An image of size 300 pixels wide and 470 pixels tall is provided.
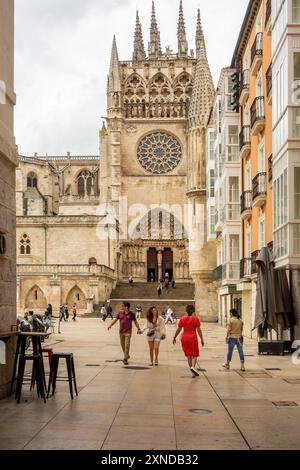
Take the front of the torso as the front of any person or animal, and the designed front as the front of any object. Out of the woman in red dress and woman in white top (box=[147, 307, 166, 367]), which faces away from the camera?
the woman in red dress

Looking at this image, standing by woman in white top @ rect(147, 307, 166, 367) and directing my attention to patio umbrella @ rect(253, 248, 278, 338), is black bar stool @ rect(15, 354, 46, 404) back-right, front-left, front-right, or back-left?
back-right

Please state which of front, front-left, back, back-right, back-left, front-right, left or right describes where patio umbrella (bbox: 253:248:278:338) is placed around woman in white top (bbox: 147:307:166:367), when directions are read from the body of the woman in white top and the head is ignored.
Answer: back-left

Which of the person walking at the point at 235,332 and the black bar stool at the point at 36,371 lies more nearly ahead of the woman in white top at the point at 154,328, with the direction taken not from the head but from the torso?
the black bar stool

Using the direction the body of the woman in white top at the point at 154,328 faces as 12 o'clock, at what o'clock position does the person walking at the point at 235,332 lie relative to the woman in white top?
The person walking is roughly at 10 o'clock from the woman in white top.

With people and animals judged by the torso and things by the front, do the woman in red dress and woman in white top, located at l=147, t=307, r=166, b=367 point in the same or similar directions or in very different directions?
very different directions

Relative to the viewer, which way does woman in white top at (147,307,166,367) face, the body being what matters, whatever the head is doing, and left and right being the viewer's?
facing the viewer
